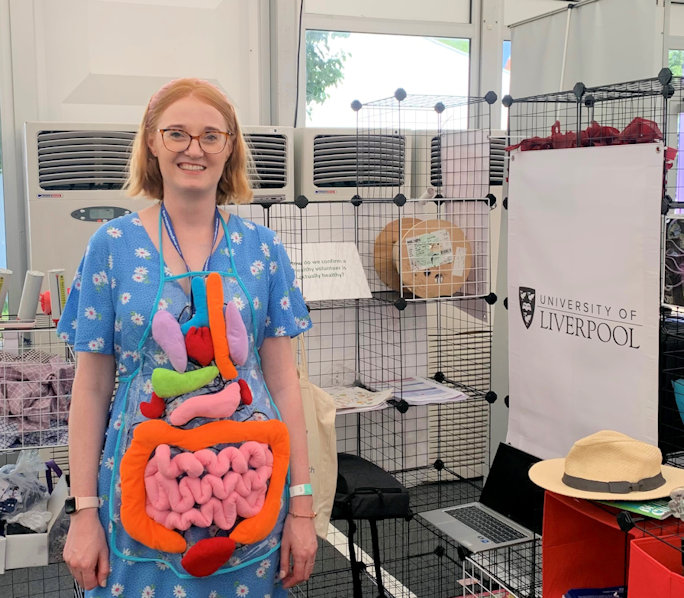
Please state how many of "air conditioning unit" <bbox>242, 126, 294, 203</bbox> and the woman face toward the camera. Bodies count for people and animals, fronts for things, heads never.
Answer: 2

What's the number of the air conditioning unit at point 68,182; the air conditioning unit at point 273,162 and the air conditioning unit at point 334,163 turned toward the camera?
3

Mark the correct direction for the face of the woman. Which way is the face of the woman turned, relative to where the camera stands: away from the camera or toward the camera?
toward the camera

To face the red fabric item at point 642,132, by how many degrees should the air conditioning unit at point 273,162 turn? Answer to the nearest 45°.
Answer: approximately 45° to its left

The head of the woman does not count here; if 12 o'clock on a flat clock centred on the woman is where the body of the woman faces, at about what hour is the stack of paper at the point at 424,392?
The stack of paper is roughly at 7 o'clock from the woman.

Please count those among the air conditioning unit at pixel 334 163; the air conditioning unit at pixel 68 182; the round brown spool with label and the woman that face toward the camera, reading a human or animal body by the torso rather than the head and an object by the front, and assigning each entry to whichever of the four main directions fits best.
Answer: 4

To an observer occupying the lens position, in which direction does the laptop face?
facing the viewer and to the left of the viewer

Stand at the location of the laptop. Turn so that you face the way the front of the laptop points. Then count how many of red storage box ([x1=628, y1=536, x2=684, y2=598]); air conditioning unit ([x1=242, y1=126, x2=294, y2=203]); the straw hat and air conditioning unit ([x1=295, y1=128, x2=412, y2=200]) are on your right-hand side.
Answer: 2

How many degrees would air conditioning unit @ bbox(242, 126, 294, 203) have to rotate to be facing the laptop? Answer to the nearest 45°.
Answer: approximately 45° to its left

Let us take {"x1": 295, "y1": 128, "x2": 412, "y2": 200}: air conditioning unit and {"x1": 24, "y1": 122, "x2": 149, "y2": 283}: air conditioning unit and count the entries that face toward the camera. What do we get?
2

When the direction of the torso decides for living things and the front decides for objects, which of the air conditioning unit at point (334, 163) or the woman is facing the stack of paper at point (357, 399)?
the air conditioning unit

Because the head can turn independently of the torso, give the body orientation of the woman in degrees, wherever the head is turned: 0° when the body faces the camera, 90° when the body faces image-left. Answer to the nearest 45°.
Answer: approximately 0°

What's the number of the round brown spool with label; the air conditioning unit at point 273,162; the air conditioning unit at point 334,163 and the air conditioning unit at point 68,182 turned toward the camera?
4

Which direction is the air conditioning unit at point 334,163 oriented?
toward the camera
